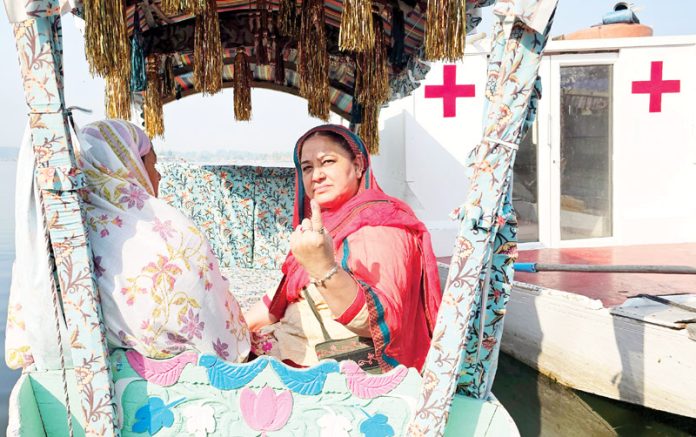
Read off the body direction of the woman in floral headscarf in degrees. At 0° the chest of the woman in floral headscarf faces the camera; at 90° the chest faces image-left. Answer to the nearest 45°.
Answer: approximately 225°

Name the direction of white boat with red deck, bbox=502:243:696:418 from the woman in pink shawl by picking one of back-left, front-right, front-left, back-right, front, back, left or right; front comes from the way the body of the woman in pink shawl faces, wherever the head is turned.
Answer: back

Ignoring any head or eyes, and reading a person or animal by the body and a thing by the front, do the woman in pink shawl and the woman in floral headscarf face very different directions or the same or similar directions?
very different directions

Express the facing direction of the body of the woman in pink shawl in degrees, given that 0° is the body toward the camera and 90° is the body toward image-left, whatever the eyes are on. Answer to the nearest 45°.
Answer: approximately 45°

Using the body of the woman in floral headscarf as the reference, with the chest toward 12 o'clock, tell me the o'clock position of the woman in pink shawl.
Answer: The woman in pink shawl is roughly at 1 o'clock from the woman in floral headscarf.

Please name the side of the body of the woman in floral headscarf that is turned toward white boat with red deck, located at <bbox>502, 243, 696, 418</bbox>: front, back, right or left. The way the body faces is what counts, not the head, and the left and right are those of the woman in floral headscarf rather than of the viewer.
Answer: front
